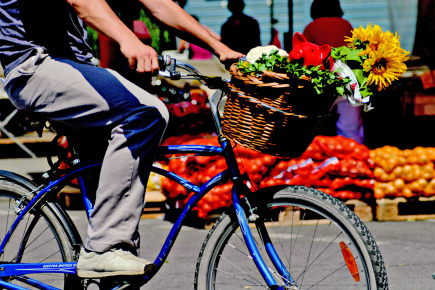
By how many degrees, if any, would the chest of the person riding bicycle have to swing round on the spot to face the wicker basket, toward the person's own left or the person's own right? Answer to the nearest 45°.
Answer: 0° — they already face it

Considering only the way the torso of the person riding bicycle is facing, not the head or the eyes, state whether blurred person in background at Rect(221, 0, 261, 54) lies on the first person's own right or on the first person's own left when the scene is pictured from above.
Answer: on the first person's own left

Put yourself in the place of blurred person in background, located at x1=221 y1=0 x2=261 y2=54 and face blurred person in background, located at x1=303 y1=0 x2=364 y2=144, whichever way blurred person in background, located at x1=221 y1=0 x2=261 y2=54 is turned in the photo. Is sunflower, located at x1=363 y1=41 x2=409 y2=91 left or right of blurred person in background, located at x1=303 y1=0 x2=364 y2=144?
right

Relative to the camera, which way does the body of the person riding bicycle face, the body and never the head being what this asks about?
to the viewer's right

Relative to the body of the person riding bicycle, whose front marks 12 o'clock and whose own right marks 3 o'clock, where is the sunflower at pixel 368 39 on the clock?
The sunflower is roughly at 12 o'clock from the person riding bicycle.

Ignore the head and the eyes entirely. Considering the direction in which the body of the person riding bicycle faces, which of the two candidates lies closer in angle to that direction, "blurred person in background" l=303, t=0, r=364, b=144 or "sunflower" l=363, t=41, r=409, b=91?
the sunflower

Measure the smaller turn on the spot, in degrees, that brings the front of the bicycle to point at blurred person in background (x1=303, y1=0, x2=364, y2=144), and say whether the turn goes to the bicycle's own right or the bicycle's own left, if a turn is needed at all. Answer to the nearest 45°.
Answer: approximately 90° to the bicycle's own left

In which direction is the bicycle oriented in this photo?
to the viewer's right

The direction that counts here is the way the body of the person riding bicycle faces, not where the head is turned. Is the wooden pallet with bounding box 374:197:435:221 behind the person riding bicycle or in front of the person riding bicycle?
in front
